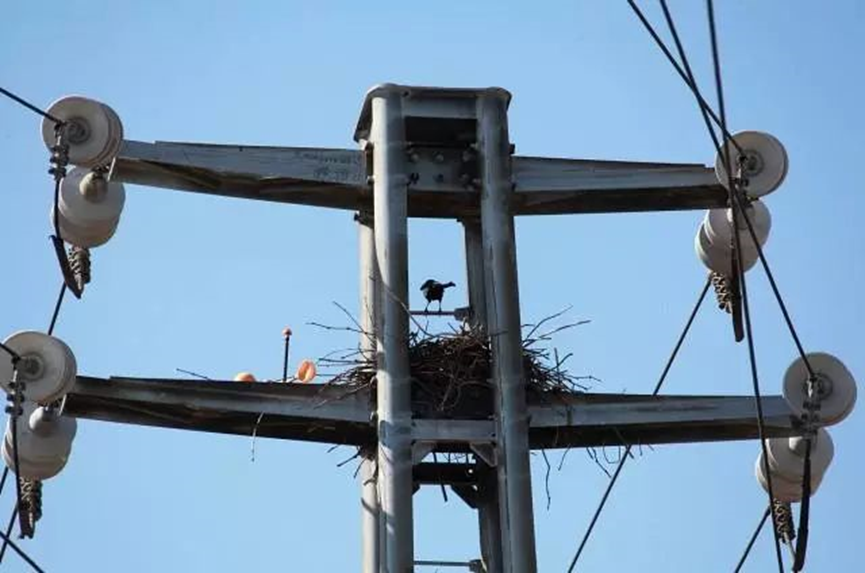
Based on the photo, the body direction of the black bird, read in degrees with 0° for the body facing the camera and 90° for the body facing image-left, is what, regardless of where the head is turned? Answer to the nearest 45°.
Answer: approximately 270°

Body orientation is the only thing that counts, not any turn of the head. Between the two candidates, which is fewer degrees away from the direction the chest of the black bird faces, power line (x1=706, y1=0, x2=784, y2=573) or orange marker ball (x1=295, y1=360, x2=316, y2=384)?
the power line
